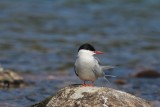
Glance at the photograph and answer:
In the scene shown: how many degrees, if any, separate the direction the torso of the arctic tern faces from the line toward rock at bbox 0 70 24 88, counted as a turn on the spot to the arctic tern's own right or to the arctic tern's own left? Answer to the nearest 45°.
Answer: approximately 90° to the arctic tern's own right

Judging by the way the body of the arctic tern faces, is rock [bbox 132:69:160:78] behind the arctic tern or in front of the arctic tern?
behind

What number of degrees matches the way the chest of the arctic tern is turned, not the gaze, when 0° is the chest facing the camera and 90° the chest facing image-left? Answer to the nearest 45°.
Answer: approximately 45°
